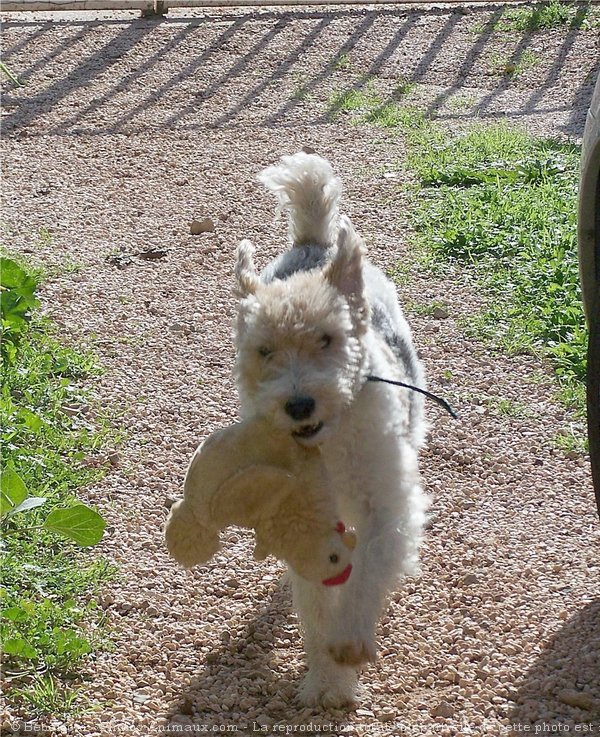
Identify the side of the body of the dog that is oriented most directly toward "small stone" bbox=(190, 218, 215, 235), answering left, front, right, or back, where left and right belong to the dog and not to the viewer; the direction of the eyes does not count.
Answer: back

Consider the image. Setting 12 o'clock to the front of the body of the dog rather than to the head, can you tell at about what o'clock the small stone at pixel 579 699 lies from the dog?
The small stone is roughly at 10 o'clock from the dog.

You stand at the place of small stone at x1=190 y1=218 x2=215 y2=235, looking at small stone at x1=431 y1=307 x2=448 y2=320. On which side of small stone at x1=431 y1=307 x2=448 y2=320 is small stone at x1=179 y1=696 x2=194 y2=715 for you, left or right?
right

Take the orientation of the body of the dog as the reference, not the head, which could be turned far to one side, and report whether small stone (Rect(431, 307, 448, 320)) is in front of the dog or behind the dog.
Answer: behind

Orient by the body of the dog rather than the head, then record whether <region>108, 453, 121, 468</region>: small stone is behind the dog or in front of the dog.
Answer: behind

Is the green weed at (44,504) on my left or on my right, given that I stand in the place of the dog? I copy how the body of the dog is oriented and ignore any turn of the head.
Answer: on my right

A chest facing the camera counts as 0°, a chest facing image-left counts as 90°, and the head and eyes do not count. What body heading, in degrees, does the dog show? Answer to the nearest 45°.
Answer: approximately 0°

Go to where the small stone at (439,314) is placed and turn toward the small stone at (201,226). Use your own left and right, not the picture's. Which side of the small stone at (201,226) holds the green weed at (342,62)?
right

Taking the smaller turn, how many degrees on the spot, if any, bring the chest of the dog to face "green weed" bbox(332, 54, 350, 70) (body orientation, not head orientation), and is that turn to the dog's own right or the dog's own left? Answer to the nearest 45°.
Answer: approximately 180°
